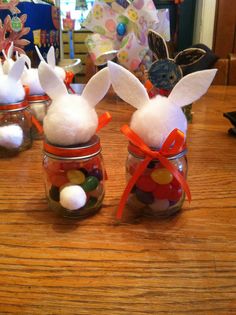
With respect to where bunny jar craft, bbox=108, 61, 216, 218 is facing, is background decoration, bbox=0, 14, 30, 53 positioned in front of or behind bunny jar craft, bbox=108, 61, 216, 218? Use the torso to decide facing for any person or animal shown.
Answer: behind

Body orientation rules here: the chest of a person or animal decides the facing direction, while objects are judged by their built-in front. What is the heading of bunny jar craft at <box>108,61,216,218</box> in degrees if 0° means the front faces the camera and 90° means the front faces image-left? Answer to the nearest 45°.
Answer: approximately 0°
